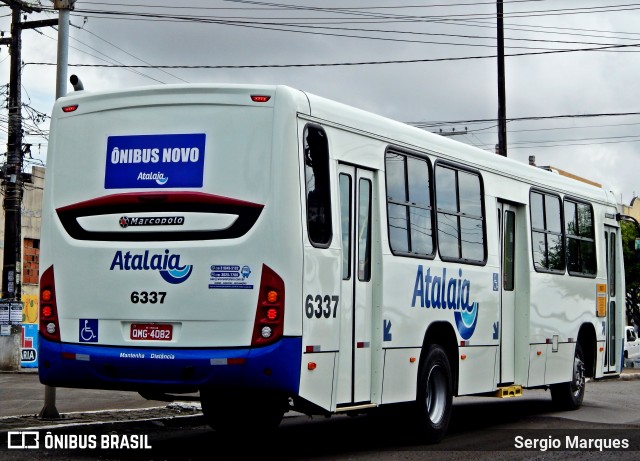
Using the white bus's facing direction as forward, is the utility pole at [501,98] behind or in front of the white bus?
in front

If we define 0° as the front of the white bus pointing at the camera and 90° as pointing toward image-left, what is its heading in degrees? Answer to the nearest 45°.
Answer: approximately 225°
